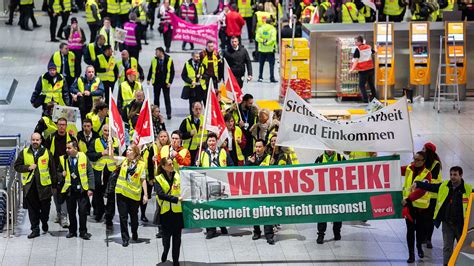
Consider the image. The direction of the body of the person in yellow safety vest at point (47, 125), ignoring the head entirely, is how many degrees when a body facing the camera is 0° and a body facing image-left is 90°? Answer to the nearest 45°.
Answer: approximately 315°

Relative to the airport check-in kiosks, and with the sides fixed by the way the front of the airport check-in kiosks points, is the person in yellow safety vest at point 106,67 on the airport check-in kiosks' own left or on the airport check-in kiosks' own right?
on the airport check-in kiosks' own right

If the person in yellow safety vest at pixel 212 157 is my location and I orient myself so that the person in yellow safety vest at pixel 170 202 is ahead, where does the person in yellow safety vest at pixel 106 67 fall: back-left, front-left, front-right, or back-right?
back-right

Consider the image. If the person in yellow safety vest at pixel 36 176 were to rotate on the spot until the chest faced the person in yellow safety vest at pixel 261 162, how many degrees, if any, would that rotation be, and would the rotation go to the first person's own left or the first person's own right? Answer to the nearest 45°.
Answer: approximately 90° to the first person's own left

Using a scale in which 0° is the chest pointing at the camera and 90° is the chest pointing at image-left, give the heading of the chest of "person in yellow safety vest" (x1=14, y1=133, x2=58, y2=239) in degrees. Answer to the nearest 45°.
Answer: approximately 0°

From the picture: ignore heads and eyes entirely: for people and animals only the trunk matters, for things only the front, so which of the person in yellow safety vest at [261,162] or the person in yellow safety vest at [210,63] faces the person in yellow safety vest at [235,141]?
the person in yellow safety vest at [210,63]

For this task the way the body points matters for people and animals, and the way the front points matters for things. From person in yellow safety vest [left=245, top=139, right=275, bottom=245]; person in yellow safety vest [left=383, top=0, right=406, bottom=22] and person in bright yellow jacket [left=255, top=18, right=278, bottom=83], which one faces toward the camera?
person in yellow safety vest [left=245, top=139, right=275, bottom=245]

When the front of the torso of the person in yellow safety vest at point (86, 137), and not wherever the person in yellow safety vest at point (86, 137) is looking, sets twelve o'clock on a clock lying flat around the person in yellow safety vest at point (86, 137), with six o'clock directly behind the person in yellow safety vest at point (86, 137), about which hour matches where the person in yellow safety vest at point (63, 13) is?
the person in yellow safety vest at point (63, 13) is roughly at 6 o'clock from the person in yellow safety vest at point (86, 137).

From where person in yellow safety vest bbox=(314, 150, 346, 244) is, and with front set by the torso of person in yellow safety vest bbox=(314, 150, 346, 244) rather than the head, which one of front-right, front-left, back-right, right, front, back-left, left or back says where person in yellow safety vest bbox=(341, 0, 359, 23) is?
back
